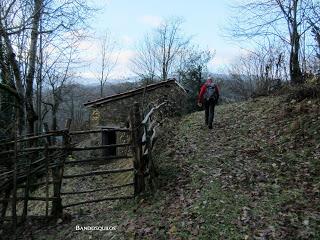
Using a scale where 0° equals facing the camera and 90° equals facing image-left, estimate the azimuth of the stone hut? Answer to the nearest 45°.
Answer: approximately 0°
